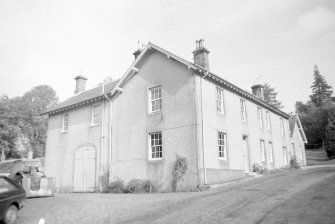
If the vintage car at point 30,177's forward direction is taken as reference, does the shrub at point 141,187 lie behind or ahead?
ahead

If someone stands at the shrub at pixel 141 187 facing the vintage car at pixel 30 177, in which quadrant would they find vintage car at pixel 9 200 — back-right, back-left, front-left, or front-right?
front-left

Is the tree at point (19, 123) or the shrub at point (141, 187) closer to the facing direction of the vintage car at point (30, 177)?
the shrub

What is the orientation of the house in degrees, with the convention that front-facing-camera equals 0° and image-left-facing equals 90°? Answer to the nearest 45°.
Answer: approximately 315°

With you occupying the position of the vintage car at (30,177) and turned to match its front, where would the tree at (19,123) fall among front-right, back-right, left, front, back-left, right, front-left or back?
back-left

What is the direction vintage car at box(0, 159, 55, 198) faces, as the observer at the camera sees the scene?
facing the viewer and to the right of the viewer

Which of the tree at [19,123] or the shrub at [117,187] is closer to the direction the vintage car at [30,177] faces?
the shrub

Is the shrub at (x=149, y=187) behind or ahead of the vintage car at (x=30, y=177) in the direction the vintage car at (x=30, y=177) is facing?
ahead

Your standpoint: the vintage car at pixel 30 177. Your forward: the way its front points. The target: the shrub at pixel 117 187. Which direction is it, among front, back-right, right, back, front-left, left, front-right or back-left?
front-left
